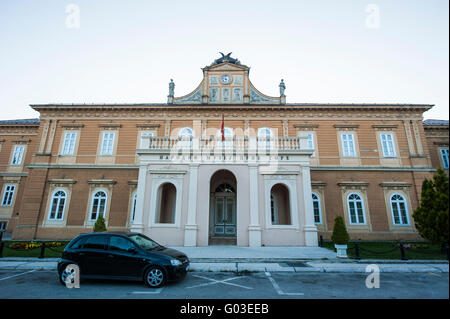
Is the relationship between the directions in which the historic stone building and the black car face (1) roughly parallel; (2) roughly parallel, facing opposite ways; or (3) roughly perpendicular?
roughly perpendicular

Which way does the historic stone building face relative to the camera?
toward the camera

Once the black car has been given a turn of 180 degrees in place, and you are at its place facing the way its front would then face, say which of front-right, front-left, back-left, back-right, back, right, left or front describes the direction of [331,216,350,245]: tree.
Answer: back-right

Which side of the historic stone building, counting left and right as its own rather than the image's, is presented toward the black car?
front

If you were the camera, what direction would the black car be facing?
facing the viewer and to the right of the viewer

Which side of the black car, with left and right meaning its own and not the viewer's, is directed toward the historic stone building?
left

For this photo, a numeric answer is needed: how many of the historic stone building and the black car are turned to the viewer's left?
0
